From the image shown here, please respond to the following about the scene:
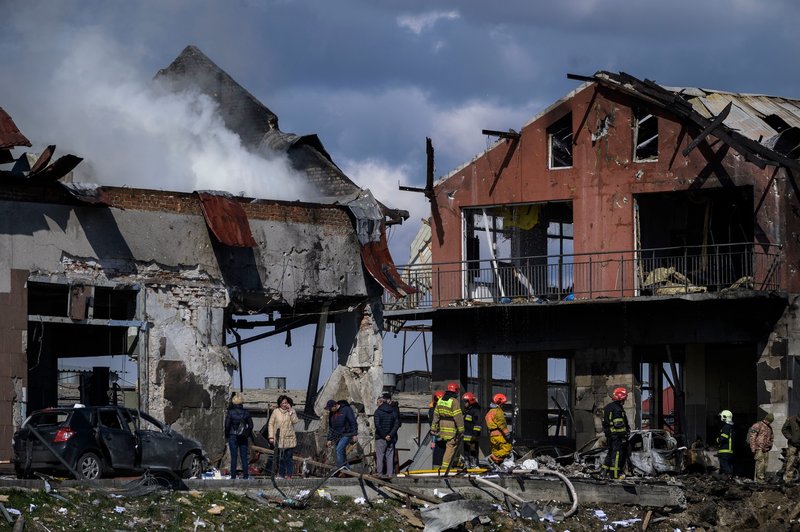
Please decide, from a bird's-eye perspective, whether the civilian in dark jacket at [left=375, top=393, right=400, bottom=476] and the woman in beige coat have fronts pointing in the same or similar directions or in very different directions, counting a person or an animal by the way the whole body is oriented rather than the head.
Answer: very different directions

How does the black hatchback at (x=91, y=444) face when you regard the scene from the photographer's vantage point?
facing away from the viewer and to the right of the viewer

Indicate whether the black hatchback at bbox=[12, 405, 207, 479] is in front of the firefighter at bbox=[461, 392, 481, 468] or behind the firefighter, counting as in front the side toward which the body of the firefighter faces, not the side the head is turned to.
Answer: in front

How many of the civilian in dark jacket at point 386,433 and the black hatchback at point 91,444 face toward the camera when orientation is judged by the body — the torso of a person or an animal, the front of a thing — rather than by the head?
0

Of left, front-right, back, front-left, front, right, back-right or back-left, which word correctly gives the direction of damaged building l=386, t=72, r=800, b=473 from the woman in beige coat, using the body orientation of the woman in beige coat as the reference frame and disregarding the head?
back-left

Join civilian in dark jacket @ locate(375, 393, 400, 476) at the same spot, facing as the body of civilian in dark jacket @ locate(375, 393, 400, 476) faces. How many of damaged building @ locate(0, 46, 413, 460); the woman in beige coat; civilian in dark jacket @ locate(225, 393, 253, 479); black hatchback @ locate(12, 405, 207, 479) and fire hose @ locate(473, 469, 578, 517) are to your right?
1

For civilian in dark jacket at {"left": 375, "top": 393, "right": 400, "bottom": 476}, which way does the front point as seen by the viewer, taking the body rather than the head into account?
away from the camera

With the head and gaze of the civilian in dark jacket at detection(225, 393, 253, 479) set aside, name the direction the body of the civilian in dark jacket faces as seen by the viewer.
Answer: away from the camera

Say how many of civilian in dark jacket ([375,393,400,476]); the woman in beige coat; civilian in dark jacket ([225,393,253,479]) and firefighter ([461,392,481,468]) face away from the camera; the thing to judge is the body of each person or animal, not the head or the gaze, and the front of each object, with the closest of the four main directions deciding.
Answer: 2

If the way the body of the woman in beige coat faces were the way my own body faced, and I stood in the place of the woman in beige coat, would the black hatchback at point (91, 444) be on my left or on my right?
on my right

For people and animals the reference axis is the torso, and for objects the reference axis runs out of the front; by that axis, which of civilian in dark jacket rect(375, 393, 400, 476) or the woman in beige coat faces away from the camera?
the civilian in dark jacket

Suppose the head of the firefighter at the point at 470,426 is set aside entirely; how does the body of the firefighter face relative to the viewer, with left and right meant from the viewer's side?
facing the viewer and to the left of the viewer

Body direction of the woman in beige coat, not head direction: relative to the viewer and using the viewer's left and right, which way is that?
facing the viewer
